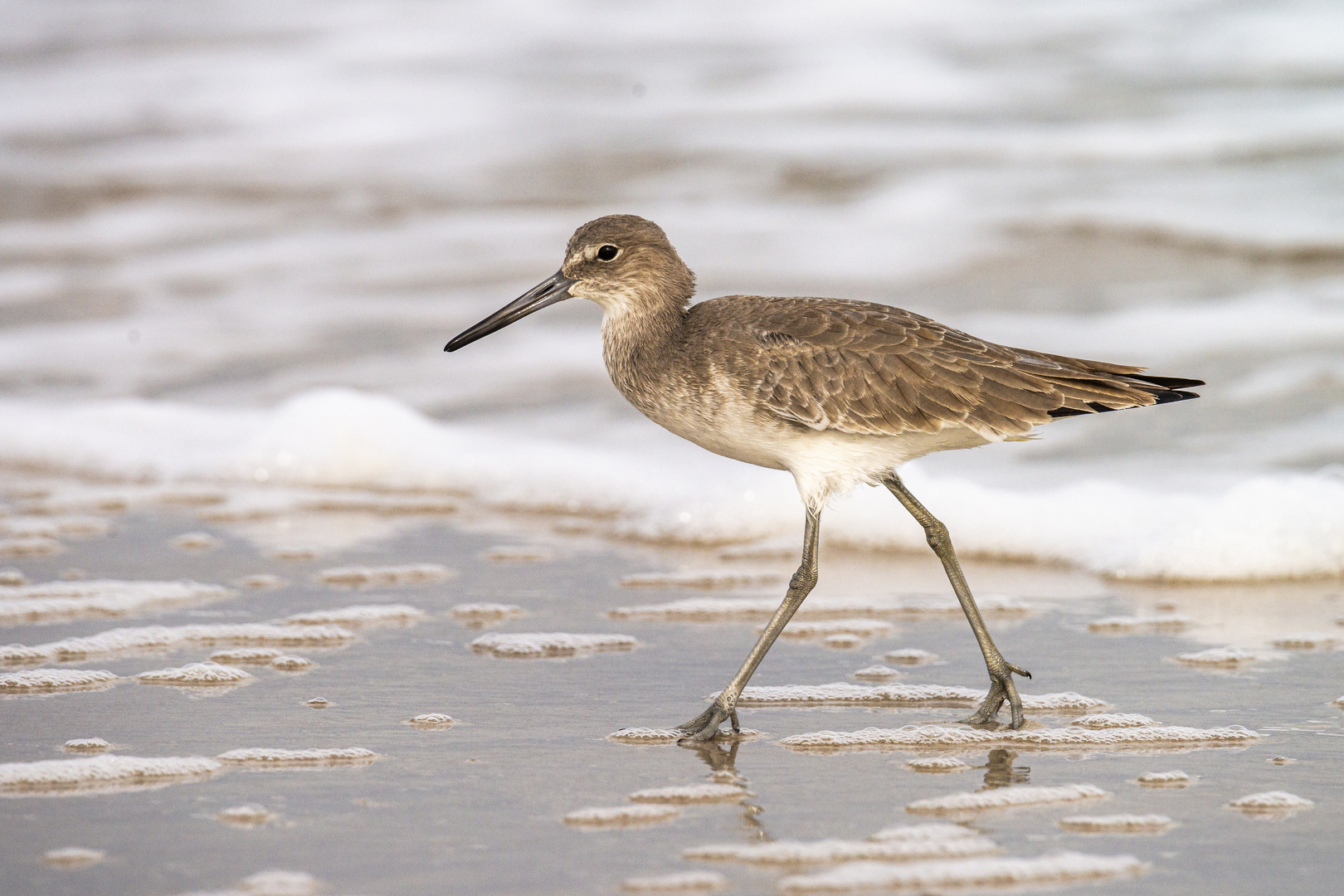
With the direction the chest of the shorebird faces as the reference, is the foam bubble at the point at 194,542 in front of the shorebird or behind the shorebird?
in front

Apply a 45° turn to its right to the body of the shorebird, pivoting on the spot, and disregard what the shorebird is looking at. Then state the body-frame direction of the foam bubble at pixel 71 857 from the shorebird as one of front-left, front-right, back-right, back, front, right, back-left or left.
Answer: left

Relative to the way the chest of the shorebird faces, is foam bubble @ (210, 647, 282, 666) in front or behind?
in front

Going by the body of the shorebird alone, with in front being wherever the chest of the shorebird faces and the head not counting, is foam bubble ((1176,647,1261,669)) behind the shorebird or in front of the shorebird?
behind

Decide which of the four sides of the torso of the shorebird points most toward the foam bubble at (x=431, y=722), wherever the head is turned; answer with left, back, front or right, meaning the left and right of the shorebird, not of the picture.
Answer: front

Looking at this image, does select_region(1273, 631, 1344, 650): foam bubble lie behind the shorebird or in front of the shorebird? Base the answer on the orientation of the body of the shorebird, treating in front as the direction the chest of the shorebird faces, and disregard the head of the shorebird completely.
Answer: behind

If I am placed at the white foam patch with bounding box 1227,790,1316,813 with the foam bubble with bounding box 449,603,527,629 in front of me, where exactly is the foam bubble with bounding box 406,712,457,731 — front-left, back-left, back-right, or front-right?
front-left

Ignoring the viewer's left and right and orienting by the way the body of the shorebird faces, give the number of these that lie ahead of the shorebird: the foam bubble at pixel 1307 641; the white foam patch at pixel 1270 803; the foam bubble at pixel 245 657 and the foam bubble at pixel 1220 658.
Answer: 1

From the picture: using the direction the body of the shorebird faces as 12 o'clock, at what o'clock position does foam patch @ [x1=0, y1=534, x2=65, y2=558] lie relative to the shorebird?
The foam patch is roughly at 1 o'clock from the shorebird.

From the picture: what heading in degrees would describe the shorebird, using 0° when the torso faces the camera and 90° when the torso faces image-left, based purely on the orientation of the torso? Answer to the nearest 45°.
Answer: approximately 90°

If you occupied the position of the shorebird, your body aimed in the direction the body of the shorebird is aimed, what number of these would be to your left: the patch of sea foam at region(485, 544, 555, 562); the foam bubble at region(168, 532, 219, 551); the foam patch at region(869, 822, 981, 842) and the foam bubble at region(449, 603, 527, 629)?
1
